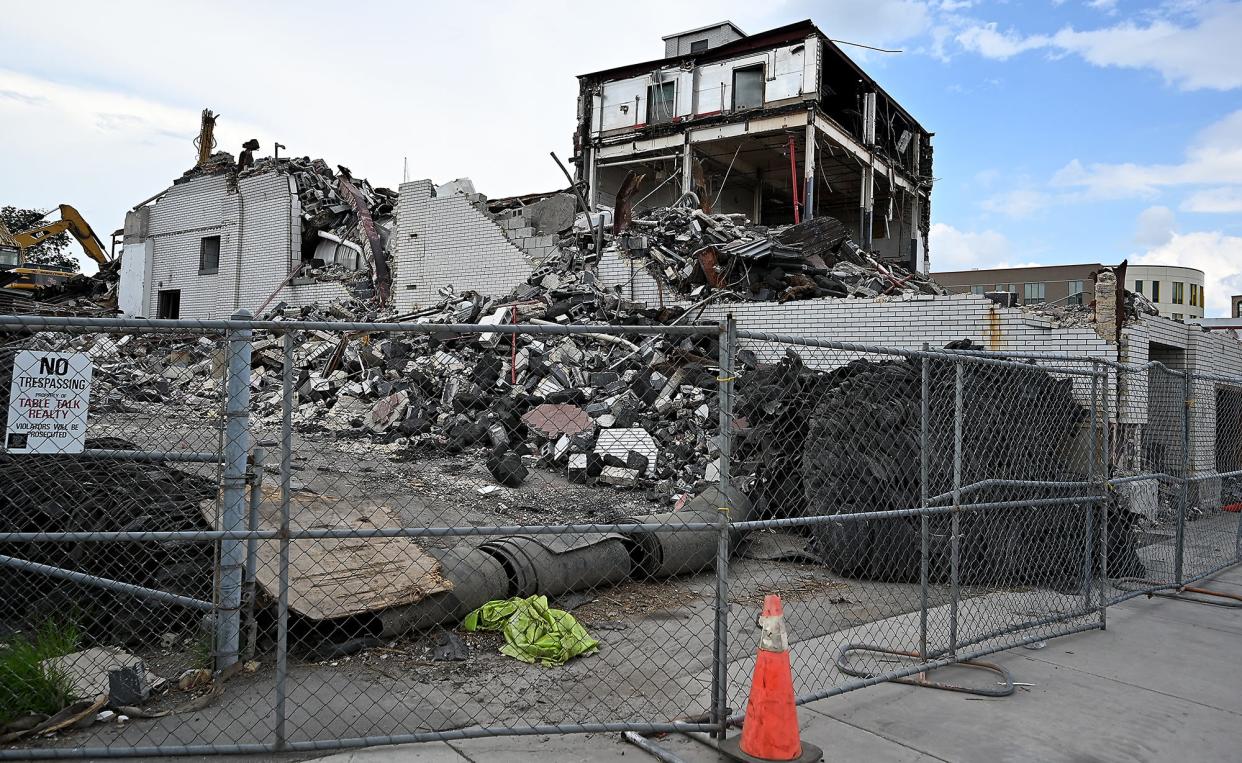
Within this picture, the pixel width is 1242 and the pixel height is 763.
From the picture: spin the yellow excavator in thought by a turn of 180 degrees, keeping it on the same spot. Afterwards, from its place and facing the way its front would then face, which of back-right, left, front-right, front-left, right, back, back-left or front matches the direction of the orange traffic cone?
left

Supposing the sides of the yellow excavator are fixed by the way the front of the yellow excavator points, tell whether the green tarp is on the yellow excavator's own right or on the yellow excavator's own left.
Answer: on the yellow excavator's own right

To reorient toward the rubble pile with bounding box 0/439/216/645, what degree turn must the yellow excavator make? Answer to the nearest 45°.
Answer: approximately 90° to its right

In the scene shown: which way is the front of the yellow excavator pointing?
to the viewer's right

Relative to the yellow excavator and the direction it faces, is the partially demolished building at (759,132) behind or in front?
in front

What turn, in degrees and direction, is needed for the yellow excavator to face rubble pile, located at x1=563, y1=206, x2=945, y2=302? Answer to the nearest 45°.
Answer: approximately 45° to its right

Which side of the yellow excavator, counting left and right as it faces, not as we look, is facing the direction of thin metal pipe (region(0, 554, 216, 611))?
right

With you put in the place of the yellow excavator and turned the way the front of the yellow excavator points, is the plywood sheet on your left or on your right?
on your right

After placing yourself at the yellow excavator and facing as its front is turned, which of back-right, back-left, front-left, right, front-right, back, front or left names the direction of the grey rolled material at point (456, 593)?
right

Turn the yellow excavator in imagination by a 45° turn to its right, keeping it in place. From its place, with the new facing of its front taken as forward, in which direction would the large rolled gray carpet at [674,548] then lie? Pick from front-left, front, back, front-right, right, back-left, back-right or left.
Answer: front-right

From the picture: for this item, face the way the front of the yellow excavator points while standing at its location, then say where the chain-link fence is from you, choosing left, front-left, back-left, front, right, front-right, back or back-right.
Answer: right
